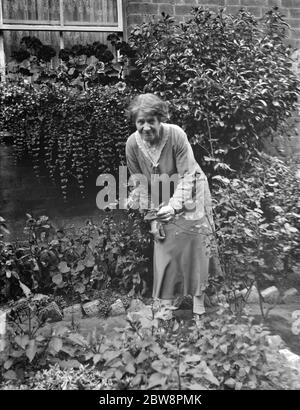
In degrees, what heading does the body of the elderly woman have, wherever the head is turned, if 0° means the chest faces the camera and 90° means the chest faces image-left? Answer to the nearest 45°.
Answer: approximately 45°

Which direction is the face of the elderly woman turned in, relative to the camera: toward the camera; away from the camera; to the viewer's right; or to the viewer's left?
toward the camera

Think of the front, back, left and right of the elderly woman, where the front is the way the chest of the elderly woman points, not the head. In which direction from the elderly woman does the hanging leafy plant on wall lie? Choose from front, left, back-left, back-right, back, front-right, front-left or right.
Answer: right

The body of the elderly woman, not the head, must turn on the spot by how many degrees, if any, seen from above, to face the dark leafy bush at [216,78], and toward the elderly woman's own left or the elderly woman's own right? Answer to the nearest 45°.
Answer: approximately 135° to the elderly woman's own right

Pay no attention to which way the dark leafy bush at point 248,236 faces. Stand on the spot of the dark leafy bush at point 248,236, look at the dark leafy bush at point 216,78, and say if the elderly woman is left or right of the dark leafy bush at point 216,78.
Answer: left

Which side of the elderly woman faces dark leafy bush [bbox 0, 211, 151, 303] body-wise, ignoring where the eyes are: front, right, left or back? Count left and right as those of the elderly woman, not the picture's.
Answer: right

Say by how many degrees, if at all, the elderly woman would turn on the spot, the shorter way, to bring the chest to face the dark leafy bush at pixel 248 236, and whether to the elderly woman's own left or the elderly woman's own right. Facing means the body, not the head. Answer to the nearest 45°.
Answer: approximately 90° to the elderly woman's own left

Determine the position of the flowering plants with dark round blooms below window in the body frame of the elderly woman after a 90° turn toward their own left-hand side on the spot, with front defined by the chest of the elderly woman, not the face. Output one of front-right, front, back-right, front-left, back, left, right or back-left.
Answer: back
